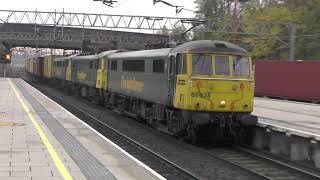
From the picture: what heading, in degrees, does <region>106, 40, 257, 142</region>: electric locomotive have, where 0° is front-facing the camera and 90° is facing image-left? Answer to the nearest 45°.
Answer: approximately 315°

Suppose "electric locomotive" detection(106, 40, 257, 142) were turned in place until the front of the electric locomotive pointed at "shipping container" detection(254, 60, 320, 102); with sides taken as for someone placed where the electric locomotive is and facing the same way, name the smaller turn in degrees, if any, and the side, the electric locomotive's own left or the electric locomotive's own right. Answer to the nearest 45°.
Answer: approximately 135° to the electric locomotive's own left
